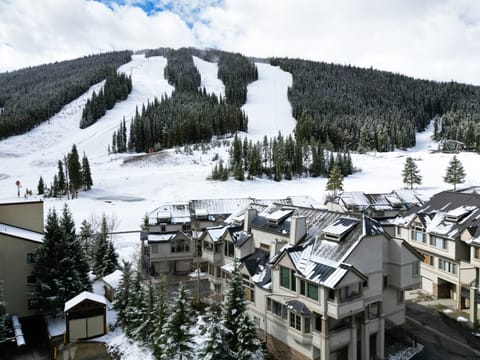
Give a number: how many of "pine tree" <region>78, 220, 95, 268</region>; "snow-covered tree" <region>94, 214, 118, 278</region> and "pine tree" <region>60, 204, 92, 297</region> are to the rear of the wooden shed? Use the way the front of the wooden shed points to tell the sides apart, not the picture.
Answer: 3

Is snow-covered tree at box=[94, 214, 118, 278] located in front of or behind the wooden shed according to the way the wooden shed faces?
behind

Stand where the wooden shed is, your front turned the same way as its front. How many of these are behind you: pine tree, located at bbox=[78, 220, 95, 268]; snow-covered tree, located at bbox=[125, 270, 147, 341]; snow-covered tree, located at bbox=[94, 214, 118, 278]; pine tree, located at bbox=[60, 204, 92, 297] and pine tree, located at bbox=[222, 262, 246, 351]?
3

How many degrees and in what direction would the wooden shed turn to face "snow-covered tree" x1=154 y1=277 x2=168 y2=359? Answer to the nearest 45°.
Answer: approximately 45° to its left

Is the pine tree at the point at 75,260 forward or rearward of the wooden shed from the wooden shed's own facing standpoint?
rearward

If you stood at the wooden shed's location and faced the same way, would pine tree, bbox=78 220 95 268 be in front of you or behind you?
behind

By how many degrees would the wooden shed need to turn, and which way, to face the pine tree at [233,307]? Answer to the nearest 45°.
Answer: approximately 45° to its left

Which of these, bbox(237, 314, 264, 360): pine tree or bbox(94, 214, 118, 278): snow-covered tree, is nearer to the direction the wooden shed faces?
the pine tree

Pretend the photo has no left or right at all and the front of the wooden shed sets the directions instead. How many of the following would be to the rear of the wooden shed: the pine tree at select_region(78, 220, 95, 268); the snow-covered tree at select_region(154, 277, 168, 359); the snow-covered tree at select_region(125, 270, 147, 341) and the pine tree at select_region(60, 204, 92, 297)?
2

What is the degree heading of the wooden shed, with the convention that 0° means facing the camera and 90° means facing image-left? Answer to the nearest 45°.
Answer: approximately 0°
